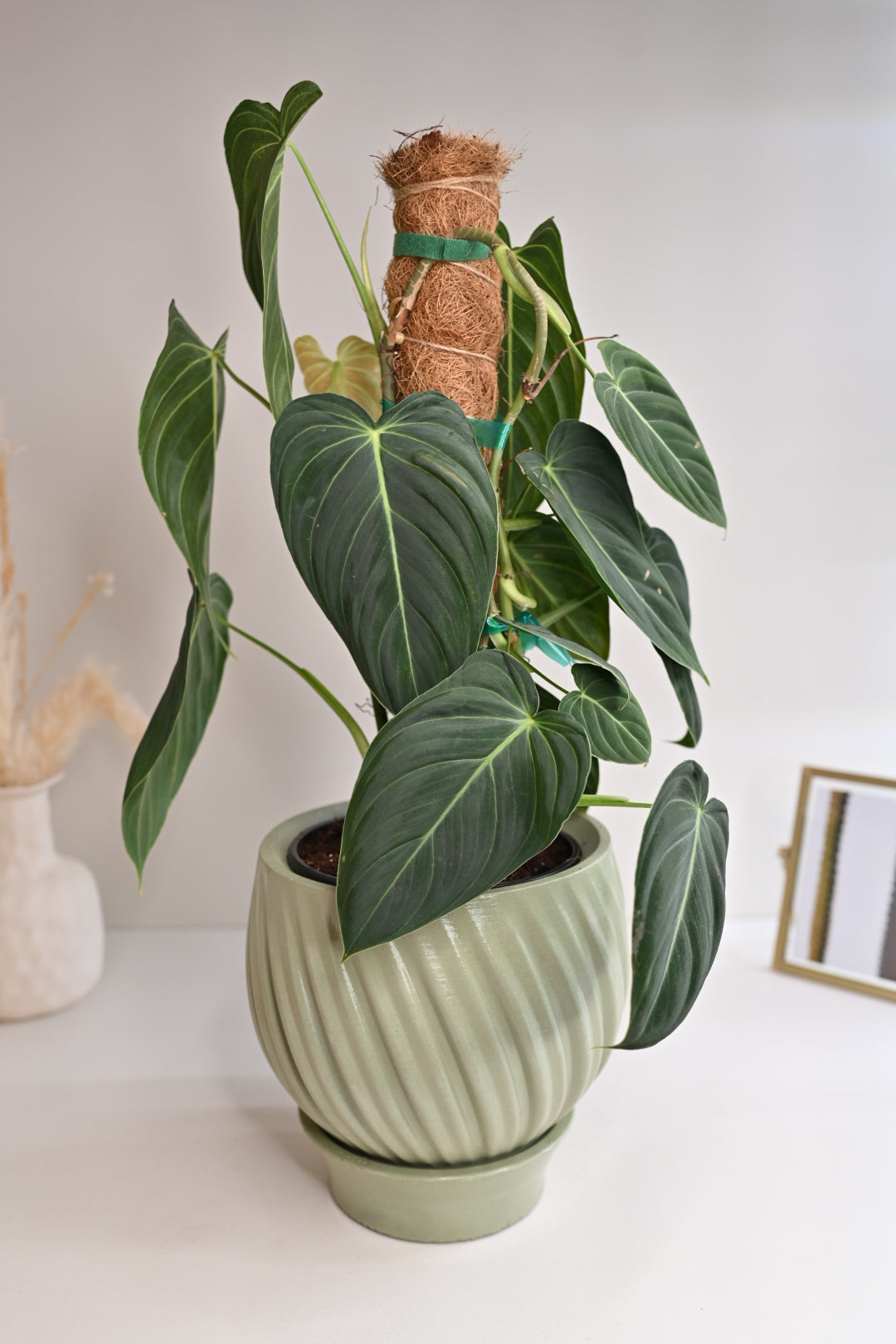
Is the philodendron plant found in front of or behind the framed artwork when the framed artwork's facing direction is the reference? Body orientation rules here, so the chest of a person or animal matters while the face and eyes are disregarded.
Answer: in front

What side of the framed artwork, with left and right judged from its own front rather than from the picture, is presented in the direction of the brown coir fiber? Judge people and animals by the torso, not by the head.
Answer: front

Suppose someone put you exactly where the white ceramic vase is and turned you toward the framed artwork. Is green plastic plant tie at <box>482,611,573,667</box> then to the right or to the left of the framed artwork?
right

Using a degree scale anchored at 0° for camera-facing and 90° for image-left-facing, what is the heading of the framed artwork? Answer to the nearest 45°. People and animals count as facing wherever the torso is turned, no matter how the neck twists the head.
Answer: approximately 45°

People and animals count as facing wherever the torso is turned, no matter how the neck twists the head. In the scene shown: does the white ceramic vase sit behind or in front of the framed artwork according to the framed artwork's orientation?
in front

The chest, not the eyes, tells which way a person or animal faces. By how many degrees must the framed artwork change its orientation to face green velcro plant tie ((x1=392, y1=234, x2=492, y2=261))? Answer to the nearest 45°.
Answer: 0° — it already faces it
